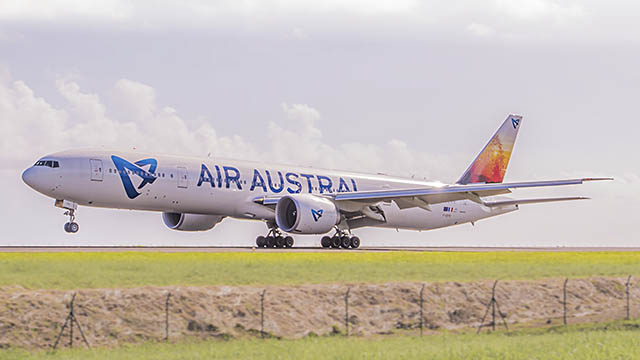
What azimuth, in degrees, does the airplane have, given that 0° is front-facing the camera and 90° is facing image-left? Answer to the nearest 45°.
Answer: approximately 45°

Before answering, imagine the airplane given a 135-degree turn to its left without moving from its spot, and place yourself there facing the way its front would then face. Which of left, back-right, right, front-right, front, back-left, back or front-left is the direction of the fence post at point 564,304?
front-right
